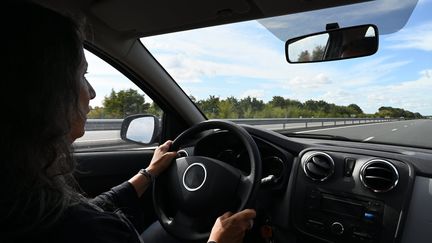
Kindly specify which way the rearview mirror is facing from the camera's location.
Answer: facing the viewer and to the left of the viewer

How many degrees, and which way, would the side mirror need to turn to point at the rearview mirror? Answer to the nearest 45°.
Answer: approximately 45° to its left

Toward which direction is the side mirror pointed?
toward the camera

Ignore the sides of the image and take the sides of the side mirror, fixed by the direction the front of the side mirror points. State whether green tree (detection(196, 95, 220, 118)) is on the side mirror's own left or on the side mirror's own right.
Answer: on the side mirror's own left

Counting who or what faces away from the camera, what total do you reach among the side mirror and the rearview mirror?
0
